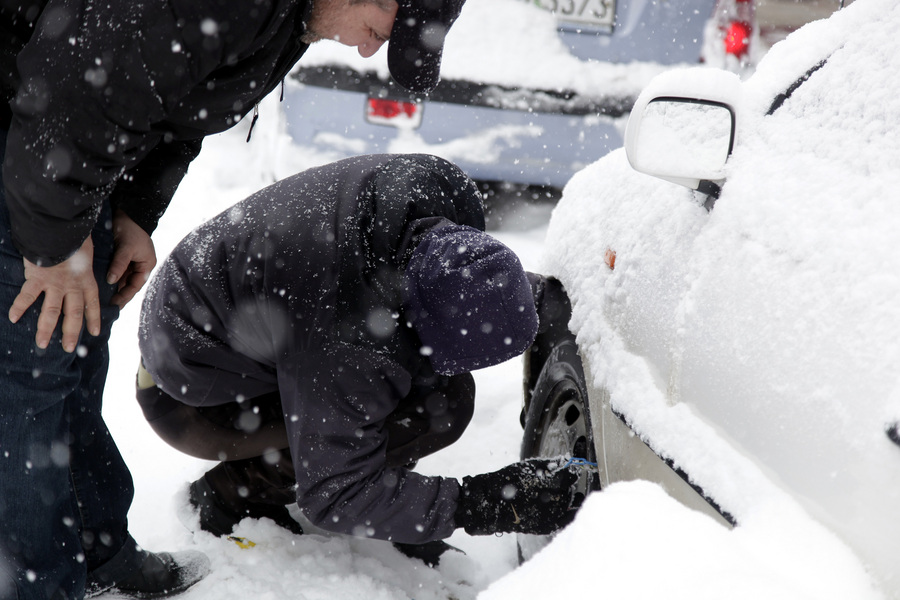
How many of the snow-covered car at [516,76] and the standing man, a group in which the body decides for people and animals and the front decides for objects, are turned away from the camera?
1

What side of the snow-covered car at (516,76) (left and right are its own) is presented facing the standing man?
back

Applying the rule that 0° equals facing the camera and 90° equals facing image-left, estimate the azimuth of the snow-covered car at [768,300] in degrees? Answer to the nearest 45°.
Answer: approximately 135°

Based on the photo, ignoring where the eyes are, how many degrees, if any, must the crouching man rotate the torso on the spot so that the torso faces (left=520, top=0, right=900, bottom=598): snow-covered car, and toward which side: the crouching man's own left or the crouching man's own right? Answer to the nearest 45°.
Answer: approximately 45° to the crouching man's own right

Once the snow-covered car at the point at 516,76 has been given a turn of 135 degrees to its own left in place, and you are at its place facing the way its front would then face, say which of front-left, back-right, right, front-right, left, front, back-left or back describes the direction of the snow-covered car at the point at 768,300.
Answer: front-left

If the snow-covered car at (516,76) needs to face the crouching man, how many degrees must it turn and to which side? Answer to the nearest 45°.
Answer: approximately 180°

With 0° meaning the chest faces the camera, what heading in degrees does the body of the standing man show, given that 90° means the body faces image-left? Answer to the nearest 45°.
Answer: approximately 270°

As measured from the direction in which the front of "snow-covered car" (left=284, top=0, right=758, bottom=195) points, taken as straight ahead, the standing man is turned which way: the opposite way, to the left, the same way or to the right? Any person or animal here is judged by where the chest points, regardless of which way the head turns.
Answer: to the right

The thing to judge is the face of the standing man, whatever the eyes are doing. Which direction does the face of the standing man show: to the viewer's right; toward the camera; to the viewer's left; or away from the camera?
to the viewer's right

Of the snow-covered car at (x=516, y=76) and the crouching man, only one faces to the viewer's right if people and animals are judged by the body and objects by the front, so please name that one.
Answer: the crouching man

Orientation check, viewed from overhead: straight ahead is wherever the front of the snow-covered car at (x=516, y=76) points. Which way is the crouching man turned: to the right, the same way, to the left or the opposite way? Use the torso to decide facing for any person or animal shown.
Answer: to the right

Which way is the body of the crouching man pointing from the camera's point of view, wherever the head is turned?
to the viewer's right

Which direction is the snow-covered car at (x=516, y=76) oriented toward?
away from the camera

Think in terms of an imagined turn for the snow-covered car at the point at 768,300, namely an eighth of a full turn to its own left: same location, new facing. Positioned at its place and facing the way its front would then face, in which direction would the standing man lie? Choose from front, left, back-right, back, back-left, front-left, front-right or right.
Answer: front
